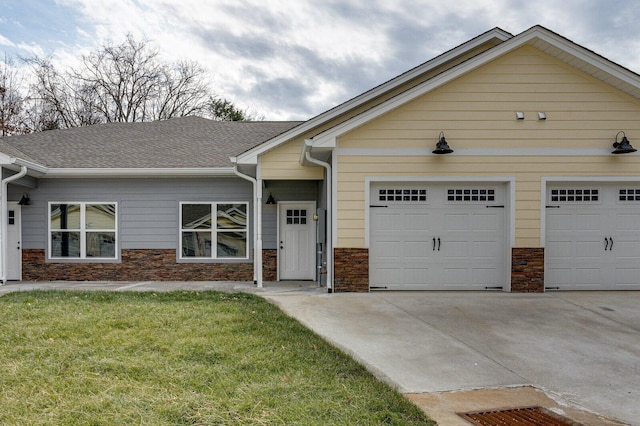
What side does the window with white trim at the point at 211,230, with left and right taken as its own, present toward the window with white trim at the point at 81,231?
right

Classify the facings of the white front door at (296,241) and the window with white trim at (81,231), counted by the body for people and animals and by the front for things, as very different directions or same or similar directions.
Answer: same or similar directions

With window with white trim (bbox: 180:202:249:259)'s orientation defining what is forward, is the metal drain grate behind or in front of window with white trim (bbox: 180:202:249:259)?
in front

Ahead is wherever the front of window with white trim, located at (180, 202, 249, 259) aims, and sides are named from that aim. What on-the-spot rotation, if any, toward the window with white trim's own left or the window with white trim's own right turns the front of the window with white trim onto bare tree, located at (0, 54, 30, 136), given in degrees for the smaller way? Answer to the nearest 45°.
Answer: approximately 135° to the window with white trim's own right

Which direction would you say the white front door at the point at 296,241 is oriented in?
toward the camera

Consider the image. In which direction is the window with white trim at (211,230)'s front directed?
toward the camera

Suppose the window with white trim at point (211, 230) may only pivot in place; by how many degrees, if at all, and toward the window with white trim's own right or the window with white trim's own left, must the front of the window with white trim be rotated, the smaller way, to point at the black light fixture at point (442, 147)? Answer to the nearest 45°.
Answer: approximately 45° to the window with white trim's own left

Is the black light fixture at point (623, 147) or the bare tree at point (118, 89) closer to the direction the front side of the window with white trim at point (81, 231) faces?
the black light fixture

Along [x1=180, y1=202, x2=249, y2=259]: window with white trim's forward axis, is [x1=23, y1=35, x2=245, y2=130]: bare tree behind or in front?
behind

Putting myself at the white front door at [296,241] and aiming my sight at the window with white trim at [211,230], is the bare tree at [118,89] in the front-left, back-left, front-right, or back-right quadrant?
front-right

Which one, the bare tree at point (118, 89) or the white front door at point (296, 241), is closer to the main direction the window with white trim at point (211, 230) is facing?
the white front door
